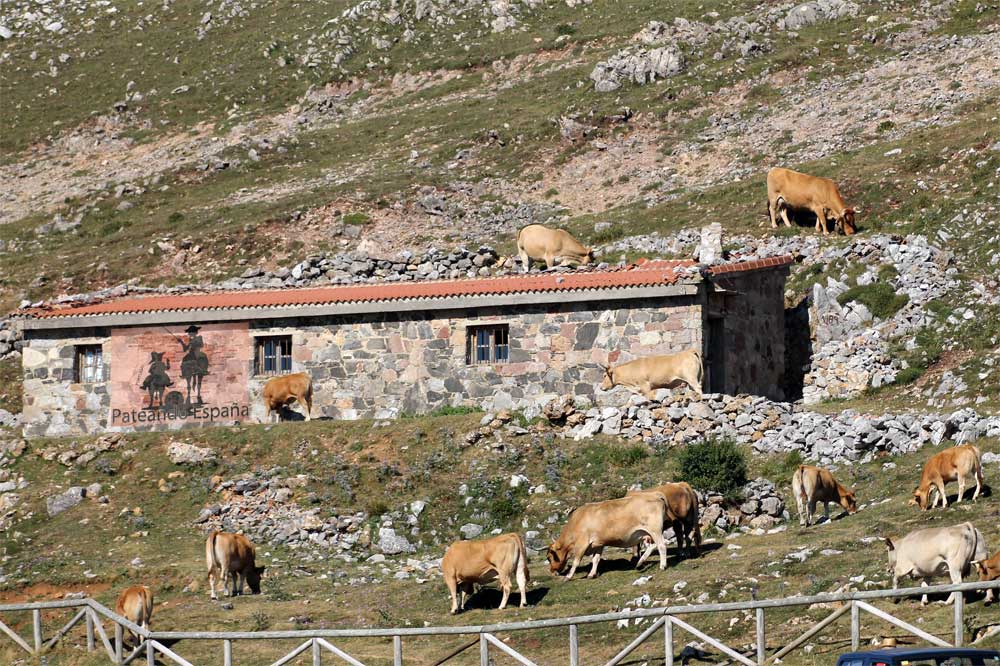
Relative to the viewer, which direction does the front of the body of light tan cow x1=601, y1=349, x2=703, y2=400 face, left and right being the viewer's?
facing to the left of the viewer

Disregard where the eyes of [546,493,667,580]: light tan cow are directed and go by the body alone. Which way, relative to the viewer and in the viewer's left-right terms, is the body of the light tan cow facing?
facing to the left of the viewer

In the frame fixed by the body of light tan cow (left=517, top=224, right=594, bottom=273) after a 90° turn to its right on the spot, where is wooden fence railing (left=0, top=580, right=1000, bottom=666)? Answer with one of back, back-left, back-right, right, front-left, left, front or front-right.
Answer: front

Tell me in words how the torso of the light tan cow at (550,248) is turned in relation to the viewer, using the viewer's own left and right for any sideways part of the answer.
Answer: facing to the right of the viewer

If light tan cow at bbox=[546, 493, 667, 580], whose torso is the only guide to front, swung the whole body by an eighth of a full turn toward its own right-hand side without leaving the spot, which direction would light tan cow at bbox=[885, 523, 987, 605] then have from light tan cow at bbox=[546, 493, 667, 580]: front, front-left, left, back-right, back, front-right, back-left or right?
back

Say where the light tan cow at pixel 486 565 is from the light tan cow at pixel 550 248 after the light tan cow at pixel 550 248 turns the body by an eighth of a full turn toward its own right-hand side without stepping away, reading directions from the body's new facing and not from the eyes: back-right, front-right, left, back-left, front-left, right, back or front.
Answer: front-right

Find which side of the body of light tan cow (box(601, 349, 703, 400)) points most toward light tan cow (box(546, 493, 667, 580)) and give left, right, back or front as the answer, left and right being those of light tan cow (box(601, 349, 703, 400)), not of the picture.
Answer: left

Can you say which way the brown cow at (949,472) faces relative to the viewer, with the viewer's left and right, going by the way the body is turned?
facing the viewer and to the left of the viewer

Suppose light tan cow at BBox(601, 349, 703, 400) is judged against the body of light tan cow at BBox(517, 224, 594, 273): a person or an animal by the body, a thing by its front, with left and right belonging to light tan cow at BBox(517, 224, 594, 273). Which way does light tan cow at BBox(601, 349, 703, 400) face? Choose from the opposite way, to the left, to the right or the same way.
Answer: the opposite way

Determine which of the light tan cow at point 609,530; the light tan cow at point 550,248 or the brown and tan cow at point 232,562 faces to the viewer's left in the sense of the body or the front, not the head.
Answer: the light tan cow at point 609,530

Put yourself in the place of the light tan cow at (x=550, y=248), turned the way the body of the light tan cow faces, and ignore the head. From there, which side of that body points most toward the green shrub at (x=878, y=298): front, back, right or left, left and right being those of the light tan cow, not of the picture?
front

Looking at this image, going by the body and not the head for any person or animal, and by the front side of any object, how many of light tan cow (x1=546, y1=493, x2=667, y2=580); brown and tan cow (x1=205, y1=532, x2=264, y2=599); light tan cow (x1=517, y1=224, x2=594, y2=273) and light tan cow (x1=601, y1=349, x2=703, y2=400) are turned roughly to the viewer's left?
2

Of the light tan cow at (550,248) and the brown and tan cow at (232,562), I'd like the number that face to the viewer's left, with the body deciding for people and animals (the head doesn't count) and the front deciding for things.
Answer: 0

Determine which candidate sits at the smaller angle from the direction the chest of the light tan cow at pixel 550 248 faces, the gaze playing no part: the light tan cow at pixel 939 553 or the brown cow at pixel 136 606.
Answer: the light tan cow

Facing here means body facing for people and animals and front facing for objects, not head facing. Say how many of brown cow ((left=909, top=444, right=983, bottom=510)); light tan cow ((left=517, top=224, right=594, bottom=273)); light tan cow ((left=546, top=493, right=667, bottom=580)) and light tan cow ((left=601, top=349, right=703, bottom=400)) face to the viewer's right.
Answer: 1

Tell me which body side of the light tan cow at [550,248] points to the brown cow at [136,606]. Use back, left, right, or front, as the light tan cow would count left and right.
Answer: right

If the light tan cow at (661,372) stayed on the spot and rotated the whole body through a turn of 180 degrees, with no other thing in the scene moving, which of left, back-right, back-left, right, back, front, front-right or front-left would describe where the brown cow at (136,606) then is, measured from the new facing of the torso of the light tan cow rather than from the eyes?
back-right

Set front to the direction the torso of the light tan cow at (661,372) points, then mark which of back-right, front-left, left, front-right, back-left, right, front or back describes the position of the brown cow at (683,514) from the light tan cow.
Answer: left
